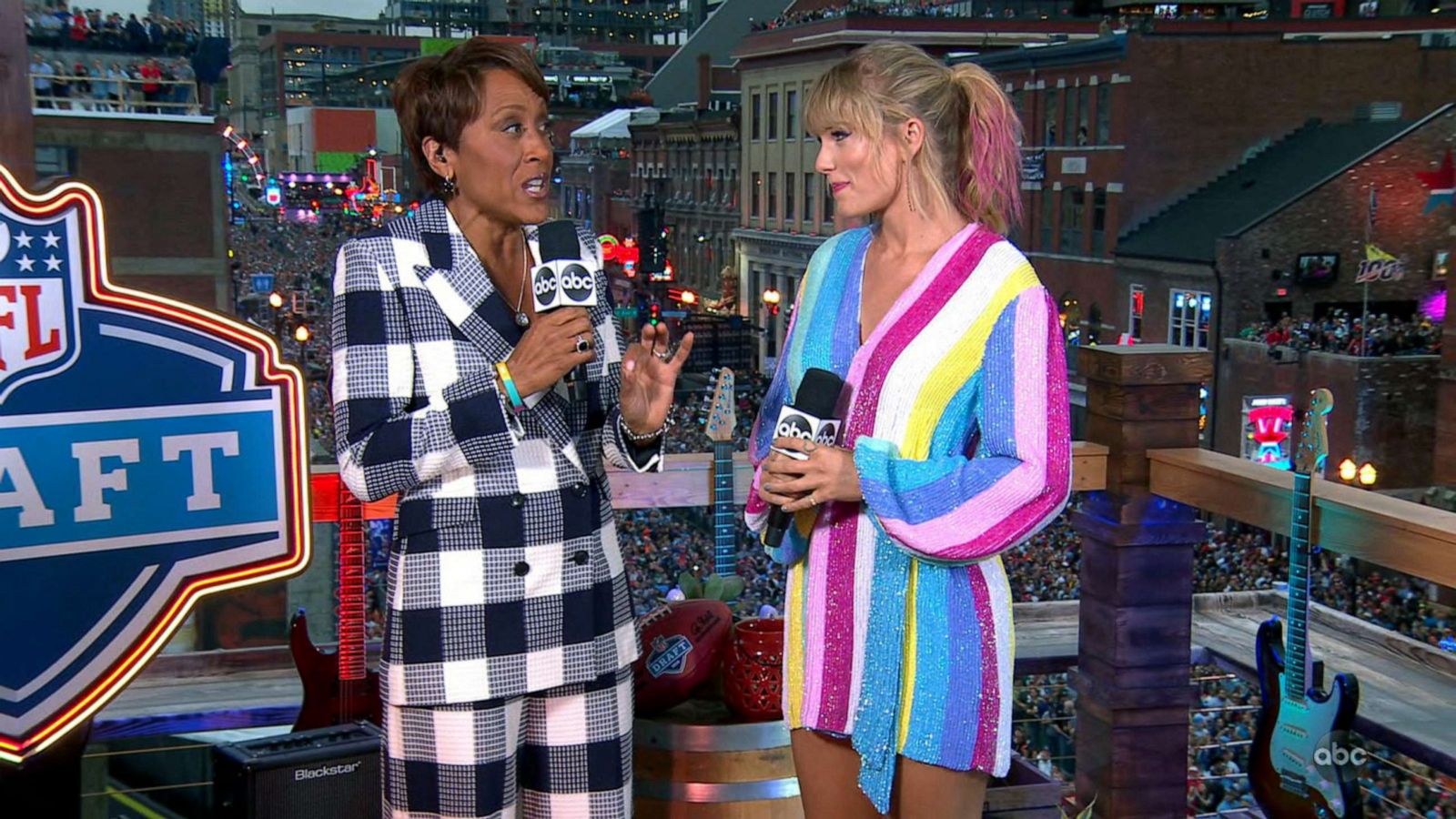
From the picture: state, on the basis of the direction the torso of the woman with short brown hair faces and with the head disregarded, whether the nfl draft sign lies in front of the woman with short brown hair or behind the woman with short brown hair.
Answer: behind

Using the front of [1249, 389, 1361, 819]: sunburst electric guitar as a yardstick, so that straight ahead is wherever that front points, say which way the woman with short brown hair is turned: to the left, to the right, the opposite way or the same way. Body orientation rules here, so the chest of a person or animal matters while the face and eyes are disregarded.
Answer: to the left

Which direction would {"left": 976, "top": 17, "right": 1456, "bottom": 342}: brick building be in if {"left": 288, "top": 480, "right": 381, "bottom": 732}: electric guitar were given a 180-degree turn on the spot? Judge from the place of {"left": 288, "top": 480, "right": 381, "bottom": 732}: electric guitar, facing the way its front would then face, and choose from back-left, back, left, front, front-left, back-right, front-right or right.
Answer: front-right

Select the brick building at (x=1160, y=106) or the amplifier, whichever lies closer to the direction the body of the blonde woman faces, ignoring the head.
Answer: the amplifier

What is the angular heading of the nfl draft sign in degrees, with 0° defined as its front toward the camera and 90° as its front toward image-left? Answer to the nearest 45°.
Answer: approximately 0°

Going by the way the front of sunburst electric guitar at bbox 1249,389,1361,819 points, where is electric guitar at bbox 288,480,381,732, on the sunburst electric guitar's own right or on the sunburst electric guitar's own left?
on the sunburst electric guitar's own right

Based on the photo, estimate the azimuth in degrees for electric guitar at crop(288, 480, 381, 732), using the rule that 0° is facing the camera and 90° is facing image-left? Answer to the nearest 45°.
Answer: approximately 0°

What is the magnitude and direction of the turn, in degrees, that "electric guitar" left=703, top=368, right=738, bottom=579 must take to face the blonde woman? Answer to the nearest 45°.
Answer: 0° — it already faces them

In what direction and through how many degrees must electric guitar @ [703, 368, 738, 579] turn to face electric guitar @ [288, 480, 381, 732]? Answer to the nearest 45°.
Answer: approximately 90° to its right

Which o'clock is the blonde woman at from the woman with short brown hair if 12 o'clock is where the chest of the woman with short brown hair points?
The blonde woman is roughly at 11 o'clock from the woman with short brown hair.

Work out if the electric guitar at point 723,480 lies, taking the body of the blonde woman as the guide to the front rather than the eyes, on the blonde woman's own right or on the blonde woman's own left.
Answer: on the blonde woman's own right

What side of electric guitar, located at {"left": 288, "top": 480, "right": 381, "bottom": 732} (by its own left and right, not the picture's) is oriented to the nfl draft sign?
right

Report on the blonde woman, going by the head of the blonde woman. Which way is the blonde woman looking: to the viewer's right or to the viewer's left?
to the viewer's left
